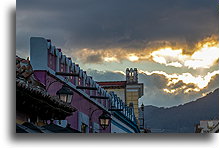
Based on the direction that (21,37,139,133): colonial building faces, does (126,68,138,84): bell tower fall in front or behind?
in front

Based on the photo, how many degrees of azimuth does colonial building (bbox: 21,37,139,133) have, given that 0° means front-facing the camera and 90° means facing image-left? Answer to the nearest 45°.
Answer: approximately 315°

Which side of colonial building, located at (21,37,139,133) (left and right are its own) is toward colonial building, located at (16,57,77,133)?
right
